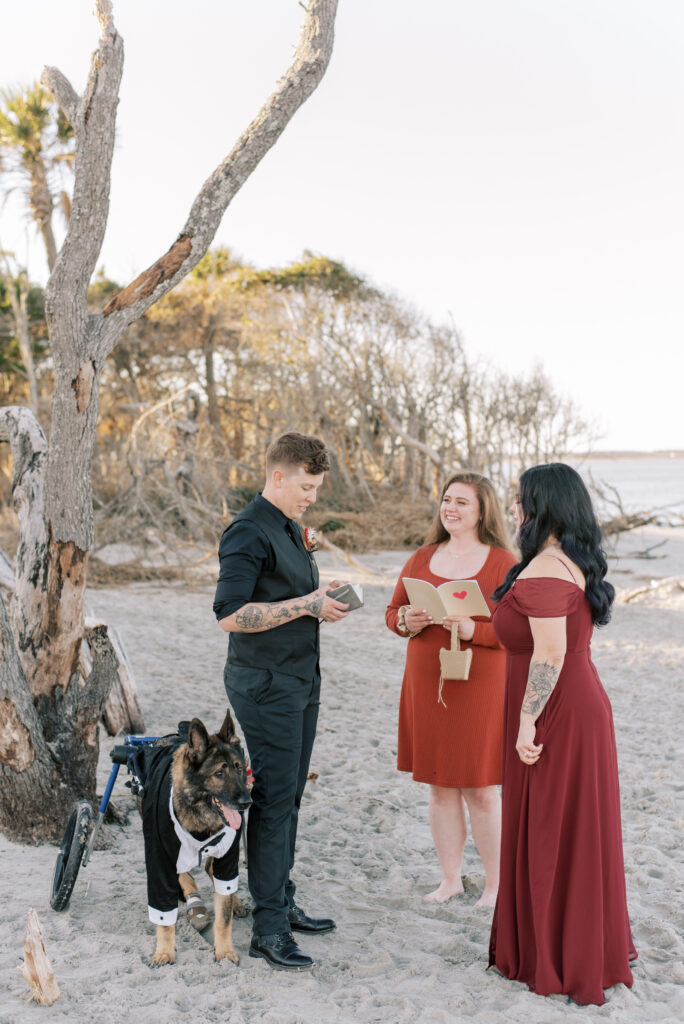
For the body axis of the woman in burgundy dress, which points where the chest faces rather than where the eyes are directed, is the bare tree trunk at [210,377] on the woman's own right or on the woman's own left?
on the woman's own right

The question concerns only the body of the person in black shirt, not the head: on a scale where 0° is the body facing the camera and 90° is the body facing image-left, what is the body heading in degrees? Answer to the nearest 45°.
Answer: approximately 270°

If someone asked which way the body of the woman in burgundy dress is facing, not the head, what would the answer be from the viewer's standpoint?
to the viewer's left

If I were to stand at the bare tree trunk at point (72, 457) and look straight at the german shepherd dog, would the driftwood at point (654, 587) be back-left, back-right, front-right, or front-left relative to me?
back-left

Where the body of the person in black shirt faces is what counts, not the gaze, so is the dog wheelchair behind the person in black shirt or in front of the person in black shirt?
behind

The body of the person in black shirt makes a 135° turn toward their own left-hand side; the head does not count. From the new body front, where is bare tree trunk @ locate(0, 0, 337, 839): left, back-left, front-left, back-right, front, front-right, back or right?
front

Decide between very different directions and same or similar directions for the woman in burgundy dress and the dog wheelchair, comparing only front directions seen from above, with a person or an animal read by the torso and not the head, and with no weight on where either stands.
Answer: very different directions

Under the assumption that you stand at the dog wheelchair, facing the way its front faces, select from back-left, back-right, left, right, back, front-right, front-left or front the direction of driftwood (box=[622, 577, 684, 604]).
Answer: left

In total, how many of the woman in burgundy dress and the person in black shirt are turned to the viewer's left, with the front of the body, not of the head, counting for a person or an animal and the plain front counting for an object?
1
